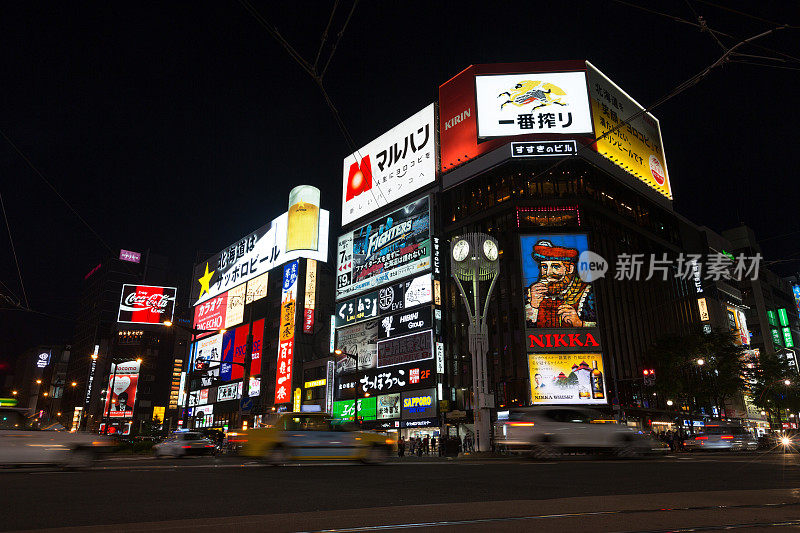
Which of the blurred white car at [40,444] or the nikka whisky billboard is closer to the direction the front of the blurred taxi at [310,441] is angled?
the nikka whisky billboard

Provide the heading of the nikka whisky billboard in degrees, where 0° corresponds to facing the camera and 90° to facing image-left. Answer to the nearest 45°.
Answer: approximately 0°

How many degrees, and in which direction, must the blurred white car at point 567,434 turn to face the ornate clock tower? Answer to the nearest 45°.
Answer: approximately 90° to its left

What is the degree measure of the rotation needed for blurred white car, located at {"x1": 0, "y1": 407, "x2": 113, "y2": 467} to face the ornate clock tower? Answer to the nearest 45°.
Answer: approximately 45° to its left

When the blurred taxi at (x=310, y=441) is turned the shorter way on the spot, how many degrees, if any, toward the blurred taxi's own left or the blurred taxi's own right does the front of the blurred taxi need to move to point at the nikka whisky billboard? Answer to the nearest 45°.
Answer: approximately 45° to the blurred taxi's own left

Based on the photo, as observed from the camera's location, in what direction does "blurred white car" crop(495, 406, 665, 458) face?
facing to the right of the viewer

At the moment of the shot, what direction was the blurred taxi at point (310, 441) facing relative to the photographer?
facing to the right of the viewer

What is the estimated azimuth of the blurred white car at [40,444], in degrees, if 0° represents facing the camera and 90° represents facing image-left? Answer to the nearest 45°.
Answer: approximately 270°
